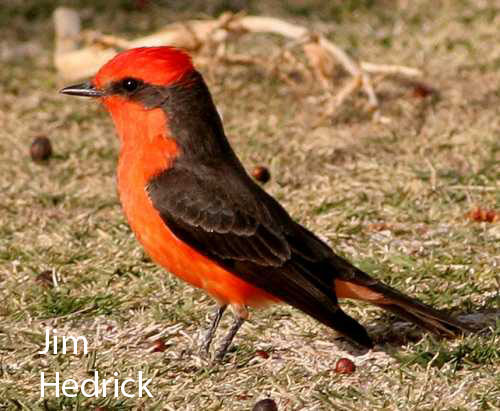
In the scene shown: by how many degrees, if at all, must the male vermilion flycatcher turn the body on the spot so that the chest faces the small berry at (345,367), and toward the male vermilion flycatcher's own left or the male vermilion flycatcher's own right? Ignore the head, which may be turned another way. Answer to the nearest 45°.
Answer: approximately 135° to the male vermilion flycatcher's own left

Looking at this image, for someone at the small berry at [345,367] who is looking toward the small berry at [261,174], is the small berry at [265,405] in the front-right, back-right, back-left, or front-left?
back-left

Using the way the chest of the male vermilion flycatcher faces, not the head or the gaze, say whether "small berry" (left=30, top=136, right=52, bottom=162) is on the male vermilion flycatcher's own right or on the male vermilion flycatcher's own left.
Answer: on the male vermilion flycatcher's own right

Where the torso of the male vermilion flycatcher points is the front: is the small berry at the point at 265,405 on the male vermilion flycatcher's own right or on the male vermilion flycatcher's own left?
on the male vermilion flycatcher's own left

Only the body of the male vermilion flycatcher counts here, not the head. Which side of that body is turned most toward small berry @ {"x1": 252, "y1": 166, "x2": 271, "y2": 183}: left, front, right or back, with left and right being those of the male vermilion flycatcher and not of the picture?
right

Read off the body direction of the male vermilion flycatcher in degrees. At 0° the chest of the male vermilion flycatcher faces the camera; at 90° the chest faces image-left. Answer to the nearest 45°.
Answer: approximately 90°
